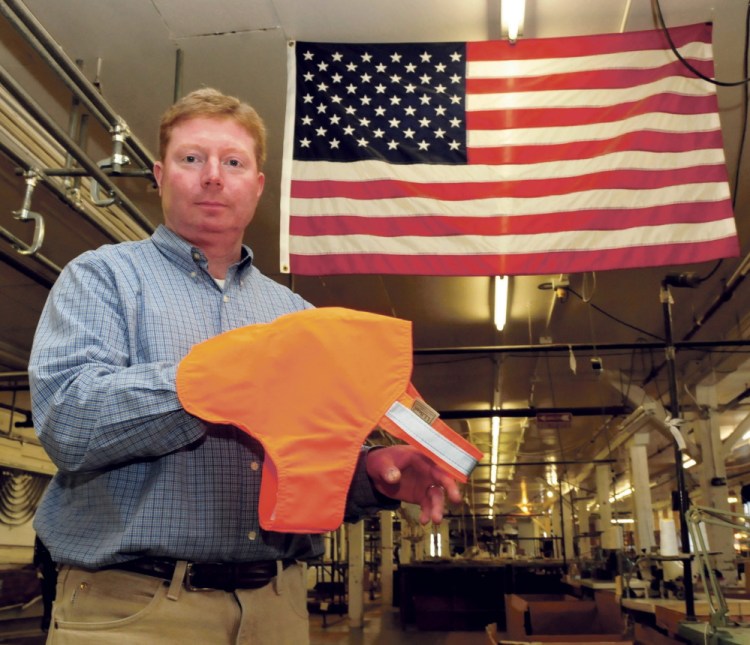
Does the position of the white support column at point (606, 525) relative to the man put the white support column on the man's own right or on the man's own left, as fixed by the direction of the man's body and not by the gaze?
on the man's own left

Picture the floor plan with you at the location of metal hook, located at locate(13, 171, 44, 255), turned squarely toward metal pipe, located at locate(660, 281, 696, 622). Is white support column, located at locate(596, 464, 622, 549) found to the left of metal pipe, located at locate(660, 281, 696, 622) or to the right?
left

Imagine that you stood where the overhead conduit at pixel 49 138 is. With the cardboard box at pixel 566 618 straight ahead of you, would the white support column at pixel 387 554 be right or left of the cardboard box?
left

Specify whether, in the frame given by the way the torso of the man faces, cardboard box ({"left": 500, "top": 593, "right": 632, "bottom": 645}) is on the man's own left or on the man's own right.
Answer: on the man's own left

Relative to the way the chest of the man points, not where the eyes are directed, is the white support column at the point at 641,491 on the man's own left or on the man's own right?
on the man's own left

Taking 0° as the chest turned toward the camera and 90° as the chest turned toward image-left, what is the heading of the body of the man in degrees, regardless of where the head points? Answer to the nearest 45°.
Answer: approximately 315°
